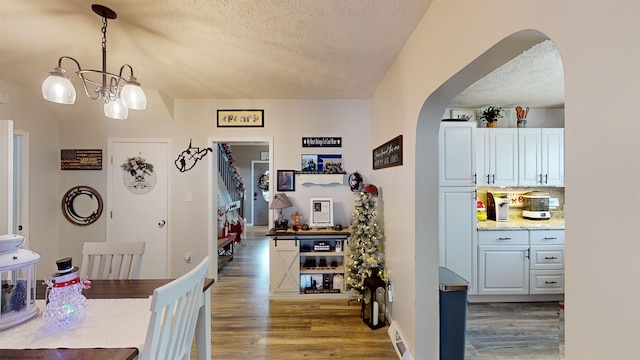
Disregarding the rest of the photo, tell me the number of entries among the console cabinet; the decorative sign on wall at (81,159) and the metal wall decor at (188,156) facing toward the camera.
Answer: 3

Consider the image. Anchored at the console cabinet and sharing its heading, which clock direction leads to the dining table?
The dining table is roughly at 1 o'clock from the console cabinet.

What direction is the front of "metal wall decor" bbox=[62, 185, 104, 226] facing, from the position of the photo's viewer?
facing the viewer

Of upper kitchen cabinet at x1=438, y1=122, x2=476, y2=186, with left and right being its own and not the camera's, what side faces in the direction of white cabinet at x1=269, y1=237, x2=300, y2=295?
right

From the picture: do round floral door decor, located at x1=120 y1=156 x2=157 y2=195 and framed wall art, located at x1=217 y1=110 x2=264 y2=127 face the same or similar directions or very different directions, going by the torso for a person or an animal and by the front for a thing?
same or similar directions

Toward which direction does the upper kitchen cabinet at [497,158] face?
toward the camera

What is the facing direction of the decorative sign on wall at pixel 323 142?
toward the camera

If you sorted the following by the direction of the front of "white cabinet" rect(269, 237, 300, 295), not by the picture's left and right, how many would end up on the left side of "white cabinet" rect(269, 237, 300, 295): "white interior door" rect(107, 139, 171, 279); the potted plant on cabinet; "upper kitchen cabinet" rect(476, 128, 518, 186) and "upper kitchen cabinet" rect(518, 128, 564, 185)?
3

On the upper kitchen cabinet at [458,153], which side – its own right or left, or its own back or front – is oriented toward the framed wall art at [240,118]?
right

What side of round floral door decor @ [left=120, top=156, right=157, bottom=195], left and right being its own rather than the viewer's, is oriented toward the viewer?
front
